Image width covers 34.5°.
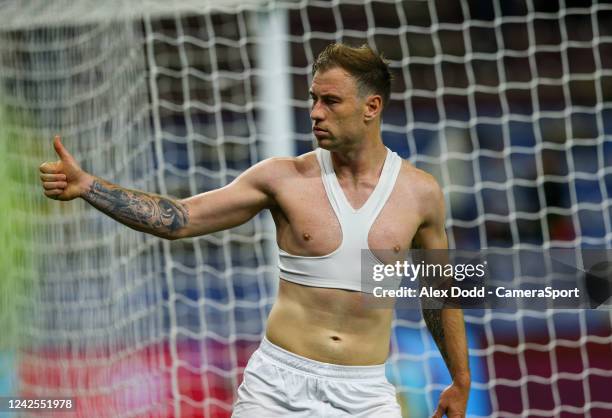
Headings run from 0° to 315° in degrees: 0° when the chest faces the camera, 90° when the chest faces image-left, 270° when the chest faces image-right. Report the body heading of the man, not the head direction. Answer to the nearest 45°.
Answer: approximately 0°
